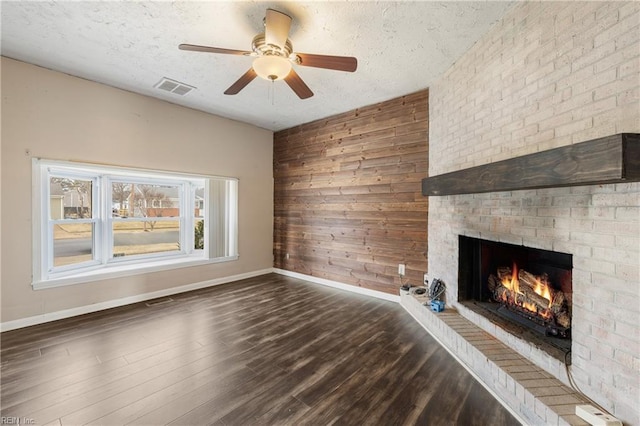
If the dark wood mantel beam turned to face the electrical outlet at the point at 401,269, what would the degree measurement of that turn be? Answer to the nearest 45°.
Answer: approximately 90° to its right

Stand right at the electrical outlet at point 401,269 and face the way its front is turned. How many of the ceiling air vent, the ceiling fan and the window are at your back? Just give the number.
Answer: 0

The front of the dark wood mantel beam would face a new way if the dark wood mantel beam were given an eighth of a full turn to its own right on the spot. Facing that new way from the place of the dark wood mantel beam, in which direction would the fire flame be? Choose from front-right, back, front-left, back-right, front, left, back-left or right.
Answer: right

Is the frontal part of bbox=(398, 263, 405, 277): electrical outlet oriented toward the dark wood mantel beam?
no

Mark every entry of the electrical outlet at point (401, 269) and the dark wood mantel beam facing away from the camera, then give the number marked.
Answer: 0

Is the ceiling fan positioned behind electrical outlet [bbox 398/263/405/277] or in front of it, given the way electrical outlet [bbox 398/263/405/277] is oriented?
in front

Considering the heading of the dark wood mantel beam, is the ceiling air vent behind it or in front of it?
in front

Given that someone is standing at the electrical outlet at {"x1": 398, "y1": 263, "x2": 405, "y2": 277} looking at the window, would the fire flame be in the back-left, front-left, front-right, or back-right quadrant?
back-left

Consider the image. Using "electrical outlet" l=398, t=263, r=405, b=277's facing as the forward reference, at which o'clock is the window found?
The window is roughly at 1 o'clock from the electrical outlet.

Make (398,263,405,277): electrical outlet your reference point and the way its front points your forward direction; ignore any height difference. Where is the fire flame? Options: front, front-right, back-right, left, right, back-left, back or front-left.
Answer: left

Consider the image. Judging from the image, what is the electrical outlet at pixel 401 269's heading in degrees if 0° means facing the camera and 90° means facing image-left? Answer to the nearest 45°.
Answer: approximately 45°

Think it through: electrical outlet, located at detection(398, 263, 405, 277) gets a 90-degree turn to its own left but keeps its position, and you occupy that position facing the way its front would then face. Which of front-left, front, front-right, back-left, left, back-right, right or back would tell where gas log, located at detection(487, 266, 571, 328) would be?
front

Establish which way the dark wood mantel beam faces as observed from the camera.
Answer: facing the viewer and to the left of the viewer
